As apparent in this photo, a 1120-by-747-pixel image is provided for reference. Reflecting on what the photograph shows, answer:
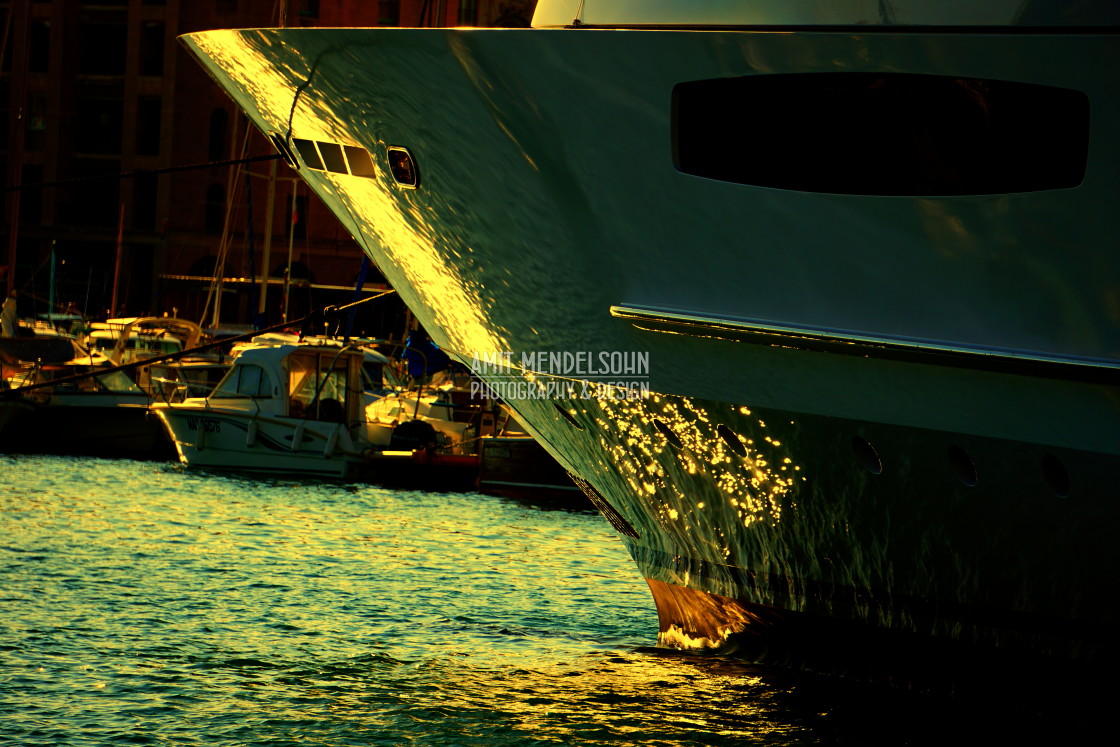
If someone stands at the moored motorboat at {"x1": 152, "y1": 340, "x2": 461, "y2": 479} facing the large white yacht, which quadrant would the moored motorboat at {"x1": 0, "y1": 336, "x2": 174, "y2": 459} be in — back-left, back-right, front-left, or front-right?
back-right

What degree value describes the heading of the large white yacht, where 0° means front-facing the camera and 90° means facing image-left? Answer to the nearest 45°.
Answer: approximately 90°
